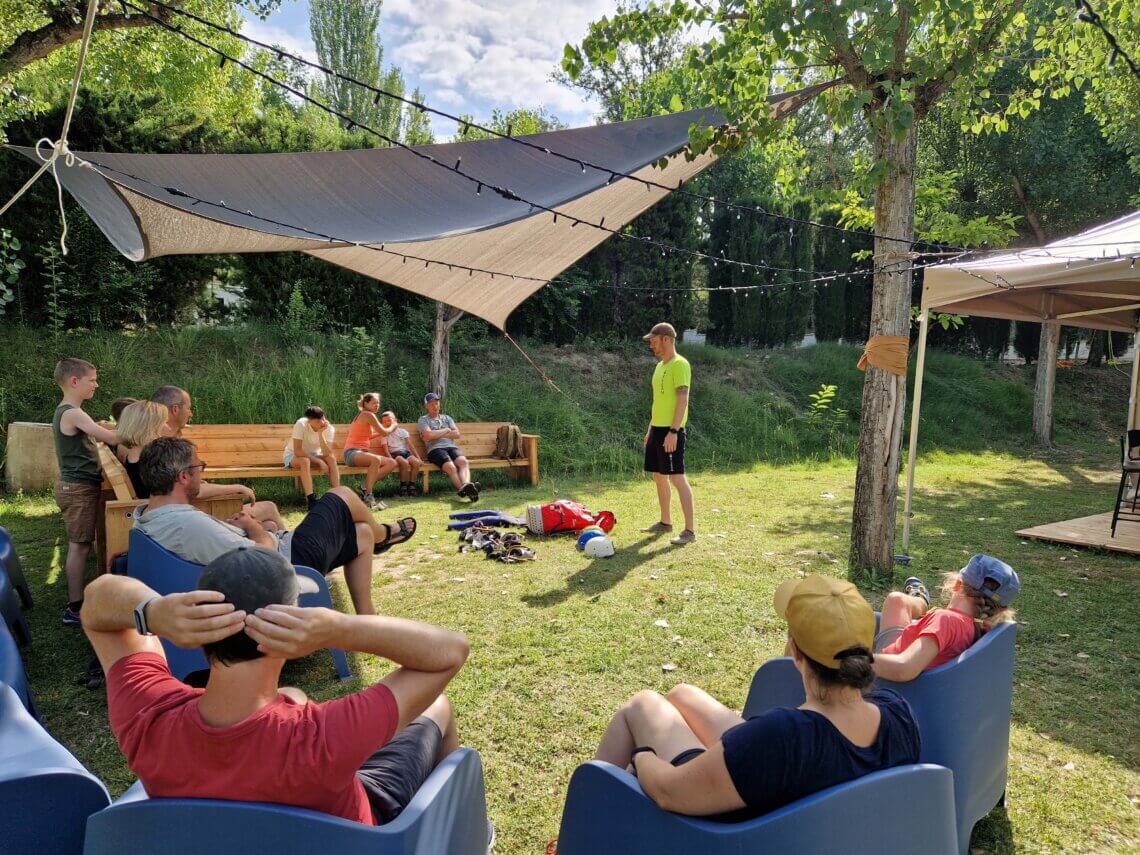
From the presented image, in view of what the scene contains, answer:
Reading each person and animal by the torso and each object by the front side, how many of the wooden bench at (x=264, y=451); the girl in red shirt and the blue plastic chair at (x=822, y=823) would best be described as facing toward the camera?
1

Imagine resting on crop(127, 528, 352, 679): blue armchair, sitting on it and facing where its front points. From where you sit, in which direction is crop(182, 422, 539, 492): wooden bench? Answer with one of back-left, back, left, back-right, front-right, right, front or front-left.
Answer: left

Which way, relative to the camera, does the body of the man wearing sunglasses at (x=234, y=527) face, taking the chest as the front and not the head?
to the viewer's right

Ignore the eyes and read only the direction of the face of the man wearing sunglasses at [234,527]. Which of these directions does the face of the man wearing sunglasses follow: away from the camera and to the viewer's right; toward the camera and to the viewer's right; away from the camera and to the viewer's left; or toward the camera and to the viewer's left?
away from the camera and to the viewer's right

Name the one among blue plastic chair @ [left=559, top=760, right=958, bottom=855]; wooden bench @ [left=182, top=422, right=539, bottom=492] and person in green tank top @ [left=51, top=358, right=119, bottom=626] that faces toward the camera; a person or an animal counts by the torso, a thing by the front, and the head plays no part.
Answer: the wooden bench

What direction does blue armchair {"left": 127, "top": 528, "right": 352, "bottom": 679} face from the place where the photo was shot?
facing to the right of the viewer

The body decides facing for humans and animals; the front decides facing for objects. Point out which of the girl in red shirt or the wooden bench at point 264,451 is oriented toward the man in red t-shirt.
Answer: the wooden bench

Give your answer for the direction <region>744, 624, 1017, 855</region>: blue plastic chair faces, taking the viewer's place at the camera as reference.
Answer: facing away from the viewer and to the left of the viewer

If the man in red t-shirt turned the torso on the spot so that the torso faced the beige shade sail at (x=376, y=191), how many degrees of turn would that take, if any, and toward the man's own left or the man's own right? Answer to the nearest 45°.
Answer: approximately 45° to the man's own left

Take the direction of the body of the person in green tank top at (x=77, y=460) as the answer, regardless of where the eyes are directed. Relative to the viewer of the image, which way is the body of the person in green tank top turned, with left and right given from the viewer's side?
facing to the right of the viewer

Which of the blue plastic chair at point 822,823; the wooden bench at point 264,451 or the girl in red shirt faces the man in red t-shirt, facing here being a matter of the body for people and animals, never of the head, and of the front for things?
the wooden bench

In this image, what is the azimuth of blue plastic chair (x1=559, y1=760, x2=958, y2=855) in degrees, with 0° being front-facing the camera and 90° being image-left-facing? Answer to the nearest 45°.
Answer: approximately 180°

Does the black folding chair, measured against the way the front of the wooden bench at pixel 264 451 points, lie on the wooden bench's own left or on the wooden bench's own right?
on the wooden bench's own left

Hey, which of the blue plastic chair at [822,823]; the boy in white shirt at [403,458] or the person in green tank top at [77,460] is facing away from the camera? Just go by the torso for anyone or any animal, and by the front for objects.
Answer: the blue plastic chair
